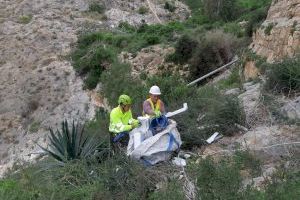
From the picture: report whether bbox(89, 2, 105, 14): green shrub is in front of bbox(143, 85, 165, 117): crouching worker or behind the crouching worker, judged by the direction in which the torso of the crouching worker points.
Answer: behind

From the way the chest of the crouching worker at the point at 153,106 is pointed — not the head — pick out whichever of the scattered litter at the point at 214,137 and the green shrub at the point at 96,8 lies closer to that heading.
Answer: the scattered litter

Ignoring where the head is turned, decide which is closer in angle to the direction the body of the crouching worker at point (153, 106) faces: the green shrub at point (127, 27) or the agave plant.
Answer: the agave plant

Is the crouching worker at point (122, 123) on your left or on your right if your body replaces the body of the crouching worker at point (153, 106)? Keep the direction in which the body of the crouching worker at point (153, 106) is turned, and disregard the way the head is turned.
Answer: on your right

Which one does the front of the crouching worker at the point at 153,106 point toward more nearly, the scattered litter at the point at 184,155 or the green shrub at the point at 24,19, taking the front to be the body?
the scattered litter

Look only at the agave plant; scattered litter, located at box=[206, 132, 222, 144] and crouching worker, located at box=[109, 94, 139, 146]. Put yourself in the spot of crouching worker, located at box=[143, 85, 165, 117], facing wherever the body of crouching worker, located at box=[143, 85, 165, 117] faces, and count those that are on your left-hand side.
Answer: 1

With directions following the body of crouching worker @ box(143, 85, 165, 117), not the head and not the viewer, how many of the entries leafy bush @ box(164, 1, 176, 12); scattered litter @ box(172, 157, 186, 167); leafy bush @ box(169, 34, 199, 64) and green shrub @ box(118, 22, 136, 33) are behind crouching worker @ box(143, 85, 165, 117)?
3

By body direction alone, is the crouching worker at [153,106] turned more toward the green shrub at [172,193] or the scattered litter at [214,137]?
the green shrub

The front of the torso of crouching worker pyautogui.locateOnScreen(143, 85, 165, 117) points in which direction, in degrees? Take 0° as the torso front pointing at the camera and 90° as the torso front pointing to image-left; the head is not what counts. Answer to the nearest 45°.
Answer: approximately 0°

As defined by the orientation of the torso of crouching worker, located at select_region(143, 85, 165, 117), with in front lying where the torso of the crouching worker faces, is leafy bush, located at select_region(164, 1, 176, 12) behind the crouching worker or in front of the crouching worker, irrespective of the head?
behind

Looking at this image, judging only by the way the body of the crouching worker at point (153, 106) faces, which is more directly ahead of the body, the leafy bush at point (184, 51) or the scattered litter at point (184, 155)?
the scattered litter
